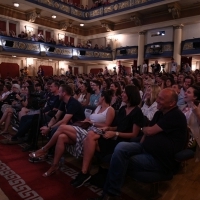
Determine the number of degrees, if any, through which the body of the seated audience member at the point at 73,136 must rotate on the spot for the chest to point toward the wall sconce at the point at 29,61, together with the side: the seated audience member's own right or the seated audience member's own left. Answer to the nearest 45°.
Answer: approximately 135° to the seated audience member's own right

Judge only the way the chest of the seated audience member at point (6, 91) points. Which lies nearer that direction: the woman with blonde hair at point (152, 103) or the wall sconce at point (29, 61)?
the woman with blonde hair

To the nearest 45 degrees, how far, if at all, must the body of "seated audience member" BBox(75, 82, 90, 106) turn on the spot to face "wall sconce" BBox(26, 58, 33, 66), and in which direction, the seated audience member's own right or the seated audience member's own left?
approximately 135° to the seated audience member's own right

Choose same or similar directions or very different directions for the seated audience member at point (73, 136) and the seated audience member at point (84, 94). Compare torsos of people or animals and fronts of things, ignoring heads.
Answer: same or similar directions

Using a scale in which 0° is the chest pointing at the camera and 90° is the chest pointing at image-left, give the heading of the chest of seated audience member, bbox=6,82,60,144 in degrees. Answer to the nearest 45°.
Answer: approximately 45°

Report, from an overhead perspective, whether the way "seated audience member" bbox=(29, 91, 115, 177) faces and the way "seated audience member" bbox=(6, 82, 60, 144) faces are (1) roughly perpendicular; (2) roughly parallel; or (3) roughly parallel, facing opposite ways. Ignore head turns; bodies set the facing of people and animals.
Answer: roughly parallel

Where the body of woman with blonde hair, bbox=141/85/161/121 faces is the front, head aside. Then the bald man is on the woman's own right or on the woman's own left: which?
on the woman's own left

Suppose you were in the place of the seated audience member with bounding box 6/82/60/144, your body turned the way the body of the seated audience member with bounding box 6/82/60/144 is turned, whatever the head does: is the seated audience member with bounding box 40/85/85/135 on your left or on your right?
on your left

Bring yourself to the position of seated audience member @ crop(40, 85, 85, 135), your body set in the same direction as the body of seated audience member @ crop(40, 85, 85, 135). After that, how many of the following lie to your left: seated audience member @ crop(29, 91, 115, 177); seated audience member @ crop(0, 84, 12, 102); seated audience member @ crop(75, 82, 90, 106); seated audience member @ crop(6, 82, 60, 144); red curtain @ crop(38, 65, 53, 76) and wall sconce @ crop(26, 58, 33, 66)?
1

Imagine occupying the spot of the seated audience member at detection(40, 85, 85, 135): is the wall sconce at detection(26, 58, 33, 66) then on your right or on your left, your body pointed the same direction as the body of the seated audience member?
on your right

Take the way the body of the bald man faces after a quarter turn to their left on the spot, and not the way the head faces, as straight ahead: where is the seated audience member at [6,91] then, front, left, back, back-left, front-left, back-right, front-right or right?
back-right

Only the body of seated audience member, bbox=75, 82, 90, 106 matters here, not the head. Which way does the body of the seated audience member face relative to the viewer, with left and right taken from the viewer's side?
facing the viewer and to the left of the viewer

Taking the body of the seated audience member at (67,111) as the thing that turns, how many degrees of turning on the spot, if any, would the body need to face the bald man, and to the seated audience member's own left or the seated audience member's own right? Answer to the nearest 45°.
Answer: approximately 135° to the seated audience member's own left

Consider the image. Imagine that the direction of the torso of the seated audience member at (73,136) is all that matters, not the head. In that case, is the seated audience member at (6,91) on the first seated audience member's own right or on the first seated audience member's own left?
on the first seated audience member's own right
